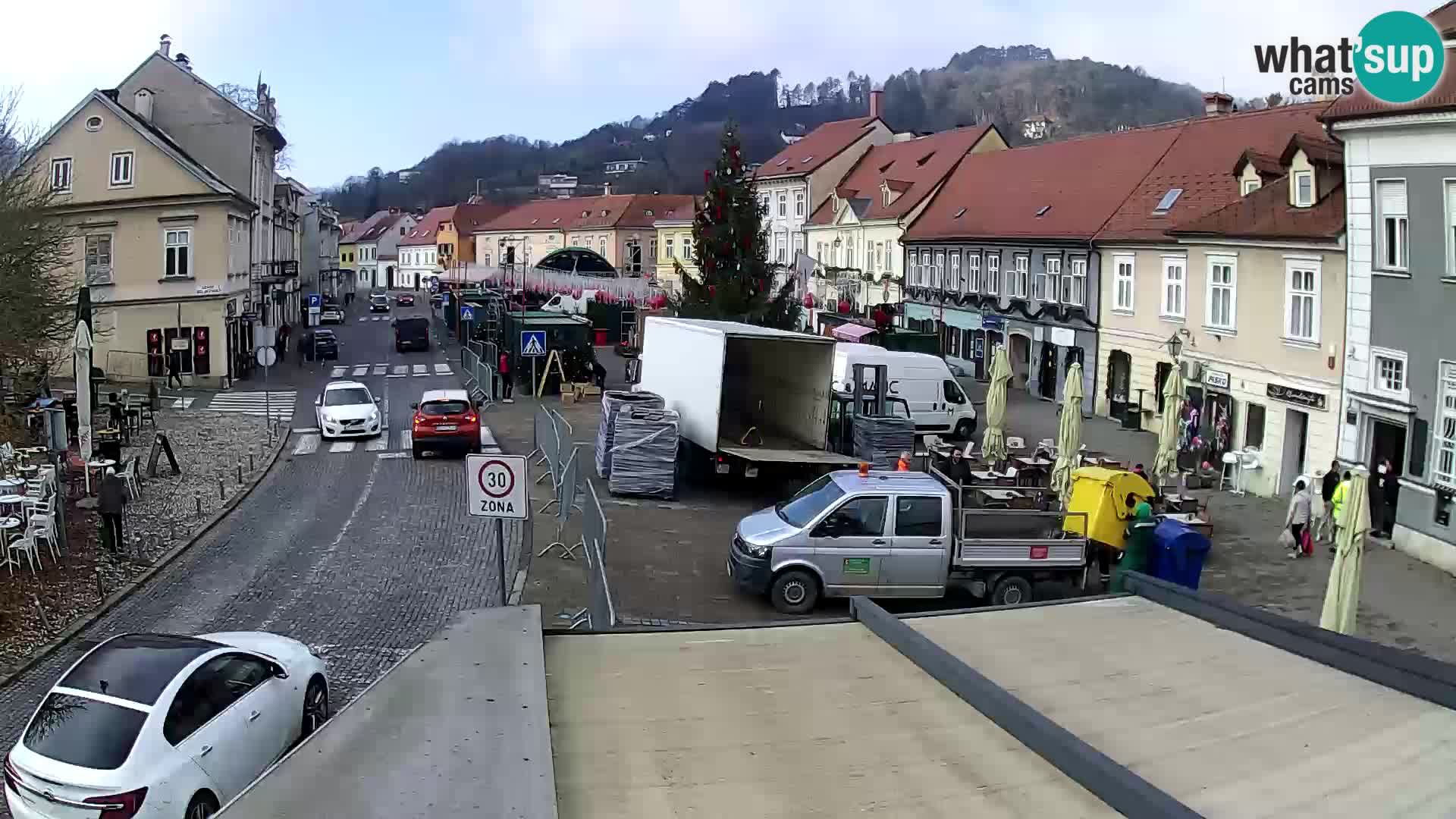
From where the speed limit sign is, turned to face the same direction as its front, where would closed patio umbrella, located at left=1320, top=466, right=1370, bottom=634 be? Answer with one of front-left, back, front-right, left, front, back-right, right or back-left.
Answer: left

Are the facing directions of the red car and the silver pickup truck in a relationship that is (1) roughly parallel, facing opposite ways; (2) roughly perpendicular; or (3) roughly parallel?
roughly perpendicular

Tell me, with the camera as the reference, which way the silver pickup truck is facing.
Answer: facing to the left of the viewer

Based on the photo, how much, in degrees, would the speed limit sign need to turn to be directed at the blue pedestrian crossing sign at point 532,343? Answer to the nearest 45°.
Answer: approximately 180°

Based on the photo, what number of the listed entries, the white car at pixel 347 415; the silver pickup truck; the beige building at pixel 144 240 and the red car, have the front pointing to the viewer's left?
1

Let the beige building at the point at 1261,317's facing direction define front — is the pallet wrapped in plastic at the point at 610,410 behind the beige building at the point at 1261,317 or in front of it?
in front

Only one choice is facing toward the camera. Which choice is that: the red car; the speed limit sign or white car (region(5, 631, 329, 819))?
the speed limit sign

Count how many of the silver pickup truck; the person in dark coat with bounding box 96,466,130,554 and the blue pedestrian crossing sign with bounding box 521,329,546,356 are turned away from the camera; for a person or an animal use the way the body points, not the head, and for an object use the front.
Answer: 1

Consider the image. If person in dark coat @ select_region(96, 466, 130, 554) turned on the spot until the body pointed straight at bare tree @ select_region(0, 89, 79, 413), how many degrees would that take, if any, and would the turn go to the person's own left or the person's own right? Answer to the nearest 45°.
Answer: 0° — they already face it

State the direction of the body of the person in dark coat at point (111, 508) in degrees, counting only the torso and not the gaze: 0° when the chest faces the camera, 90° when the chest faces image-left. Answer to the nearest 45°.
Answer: approximately 180°

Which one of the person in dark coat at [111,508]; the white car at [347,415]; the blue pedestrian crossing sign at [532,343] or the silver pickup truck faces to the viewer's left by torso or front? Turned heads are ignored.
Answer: the silver pickup truck

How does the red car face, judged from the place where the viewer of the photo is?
facing away from the viewer

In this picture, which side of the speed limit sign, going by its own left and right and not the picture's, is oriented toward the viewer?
front

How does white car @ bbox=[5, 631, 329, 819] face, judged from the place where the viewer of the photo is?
facing away from the viewer and to the right of the viewer

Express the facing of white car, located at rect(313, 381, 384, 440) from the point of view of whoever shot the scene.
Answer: facing the viewer

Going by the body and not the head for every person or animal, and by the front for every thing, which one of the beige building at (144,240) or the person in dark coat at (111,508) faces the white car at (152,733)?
the beige building
